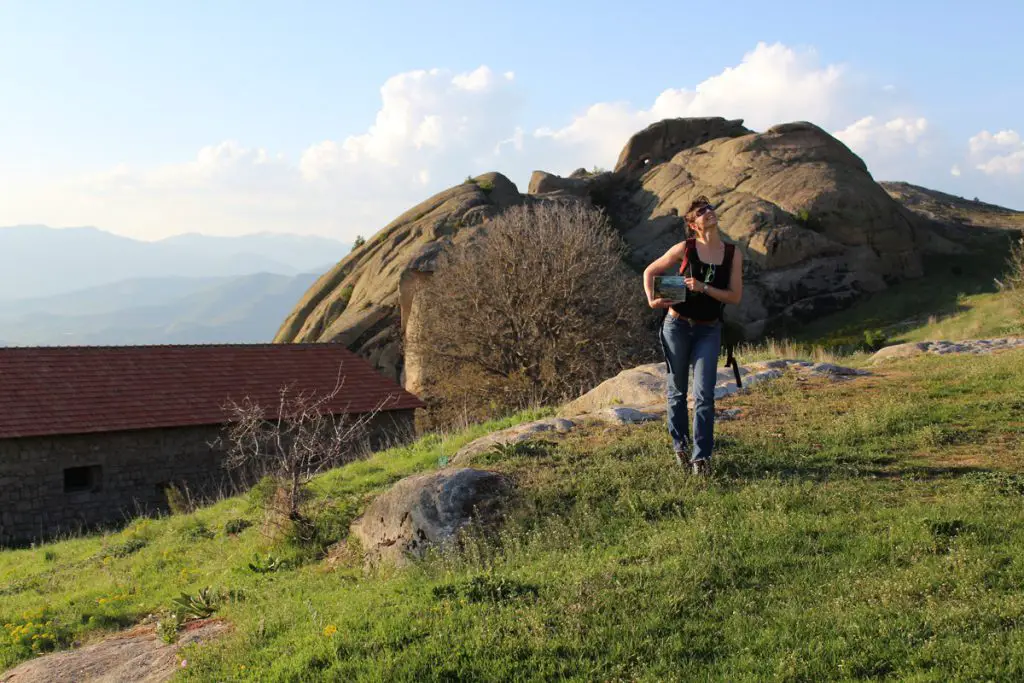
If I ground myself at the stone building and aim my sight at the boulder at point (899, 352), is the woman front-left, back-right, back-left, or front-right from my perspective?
front-right

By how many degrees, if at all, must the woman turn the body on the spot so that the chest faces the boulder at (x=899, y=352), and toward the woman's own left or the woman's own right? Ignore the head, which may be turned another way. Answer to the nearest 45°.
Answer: approximately 180°

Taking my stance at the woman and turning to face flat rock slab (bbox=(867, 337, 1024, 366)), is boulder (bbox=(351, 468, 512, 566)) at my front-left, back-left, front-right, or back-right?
back-left

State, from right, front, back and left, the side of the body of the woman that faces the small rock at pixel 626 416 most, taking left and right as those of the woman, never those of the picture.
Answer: back

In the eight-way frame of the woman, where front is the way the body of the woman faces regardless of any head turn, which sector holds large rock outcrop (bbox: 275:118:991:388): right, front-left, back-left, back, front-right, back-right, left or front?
back

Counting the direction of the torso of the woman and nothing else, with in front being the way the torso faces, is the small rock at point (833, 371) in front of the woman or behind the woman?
behind

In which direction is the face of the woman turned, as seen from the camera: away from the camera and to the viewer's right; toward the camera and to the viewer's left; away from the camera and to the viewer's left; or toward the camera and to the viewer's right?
toward the camera and to the viewer's right

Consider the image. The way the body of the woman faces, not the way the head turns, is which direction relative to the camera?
toward the camera
